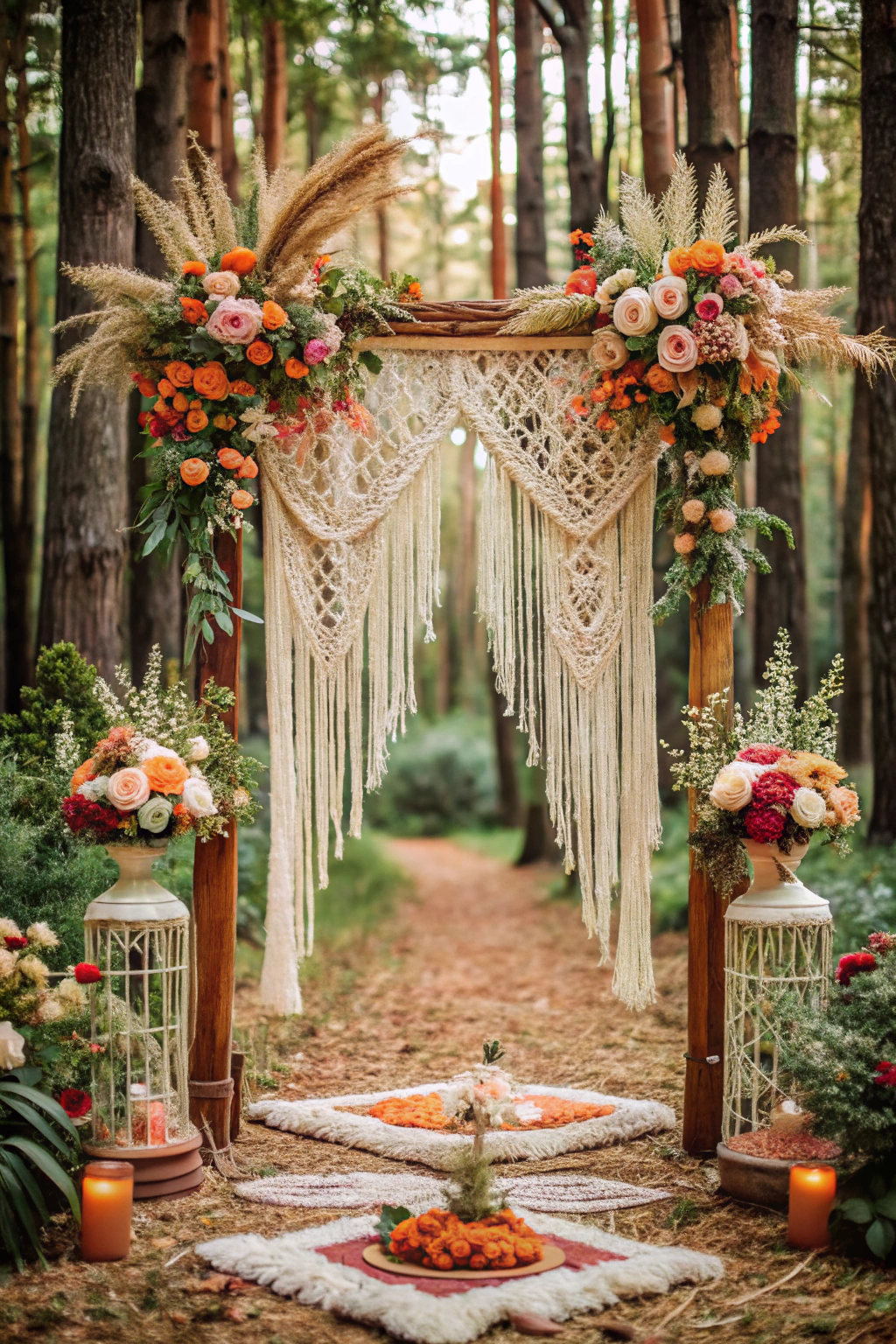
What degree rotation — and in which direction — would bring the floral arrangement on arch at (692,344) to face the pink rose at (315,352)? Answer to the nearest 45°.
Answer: approximately 90° to its right

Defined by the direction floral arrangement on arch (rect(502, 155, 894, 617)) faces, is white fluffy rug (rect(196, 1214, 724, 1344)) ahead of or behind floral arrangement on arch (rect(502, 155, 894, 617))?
ahead

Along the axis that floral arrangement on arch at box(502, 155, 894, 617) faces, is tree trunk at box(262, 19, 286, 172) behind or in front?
behind

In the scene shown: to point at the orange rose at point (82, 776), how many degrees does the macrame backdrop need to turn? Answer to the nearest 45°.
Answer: approximately 45° to its right

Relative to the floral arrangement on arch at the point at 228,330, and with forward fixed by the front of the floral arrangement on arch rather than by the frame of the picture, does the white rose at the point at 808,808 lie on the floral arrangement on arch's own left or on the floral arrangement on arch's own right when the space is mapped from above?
on the floral arrangement on arch's own left

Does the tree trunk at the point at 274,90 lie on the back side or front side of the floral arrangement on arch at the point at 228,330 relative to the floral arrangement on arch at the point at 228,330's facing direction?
on the back side

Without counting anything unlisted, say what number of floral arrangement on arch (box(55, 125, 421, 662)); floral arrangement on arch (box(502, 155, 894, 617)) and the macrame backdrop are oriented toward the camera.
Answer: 3

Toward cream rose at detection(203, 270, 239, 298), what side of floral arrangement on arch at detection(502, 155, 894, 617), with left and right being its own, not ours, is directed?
right

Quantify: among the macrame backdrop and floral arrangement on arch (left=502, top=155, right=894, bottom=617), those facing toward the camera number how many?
2

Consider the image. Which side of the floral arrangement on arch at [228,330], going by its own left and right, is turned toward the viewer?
front

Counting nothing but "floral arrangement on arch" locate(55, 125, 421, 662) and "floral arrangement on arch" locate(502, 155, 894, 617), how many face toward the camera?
2
